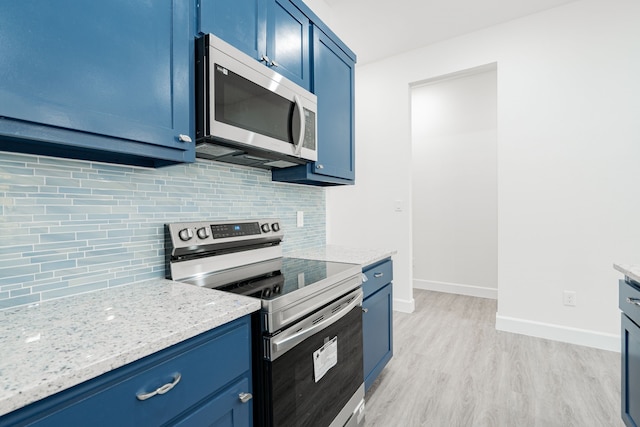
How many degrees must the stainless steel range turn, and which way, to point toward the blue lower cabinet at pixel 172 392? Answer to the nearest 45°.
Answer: approximately 90° to its right

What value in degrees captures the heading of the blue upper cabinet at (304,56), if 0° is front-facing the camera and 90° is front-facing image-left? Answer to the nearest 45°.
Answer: approximately 315°

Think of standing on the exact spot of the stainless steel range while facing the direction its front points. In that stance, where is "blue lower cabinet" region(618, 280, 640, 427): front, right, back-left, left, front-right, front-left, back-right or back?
front-left

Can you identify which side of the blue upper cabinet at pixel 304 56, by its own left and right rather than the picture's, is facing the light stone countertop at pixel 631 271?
front

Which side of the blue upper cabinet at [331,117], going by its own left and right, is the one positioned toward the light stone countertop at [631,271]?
front

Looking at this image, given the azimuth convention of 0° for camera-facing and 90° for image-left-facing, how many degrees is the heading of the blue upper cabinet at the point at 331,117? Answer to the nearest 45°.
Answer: approximately 315°

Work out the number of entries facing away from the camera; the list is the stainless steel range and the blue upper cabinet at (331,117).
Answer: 0

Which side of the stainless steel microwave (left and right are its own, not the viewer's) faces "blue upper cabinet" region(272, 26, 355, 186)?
left

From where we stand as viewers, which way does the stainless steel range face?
facing the viewer and to the right of the viewer
